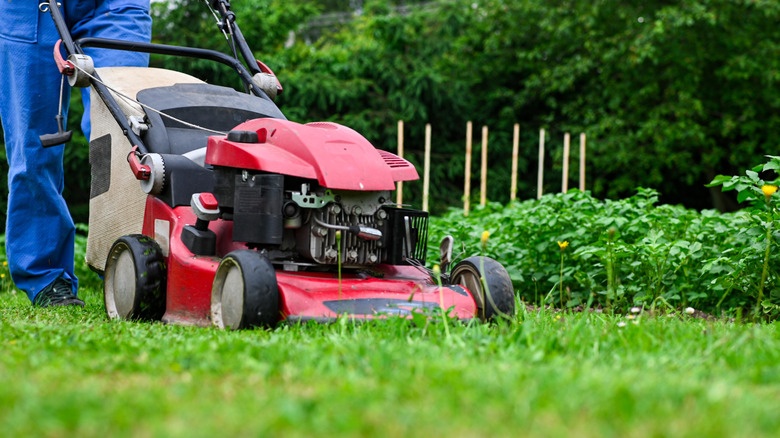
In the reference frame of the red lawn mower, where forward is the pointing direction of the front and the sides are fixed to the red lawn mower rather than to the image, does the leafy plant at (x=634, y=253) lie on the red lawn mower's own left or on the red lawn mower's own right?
on the red lawn mower's own left

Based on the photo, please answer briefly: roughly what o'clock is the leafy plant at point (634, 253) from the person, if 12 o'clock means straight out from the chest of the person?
The leafy plant is roughly at 11 o'clock from the person.

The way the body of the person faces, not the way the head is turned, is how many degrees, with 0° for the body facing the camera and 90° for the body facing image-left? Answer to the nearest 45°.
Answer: approximately 315°

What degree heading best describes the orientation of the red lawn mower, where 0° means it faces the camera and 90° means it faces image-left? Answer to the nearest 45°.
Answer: approximately 315°
